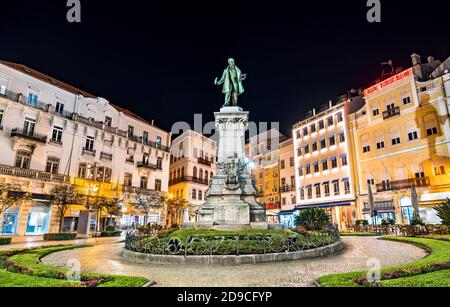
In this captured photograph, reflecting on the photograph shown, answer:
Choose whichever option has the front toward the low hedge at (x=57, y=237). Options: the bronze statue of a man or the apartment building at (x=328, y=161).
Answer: the apartment building

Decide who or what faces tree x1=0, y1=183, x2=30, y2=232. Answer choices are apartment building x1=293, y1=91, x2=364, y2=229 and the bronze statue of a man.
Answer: the apartment building

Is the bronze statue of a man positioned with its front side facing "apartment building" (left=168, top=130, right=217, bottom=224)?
no

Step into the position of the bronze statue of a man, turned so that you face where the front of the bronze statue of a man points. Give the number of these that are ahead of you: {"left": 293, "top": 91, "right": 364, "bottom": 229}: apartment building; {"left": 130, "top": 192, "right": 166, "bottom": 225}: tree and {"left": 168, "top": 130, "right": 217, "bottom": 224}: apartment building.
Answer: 0

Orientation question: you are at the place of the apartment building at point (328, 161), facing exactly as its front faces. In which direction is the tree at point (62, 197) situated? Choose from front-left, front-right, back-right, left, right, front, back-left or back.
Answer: front

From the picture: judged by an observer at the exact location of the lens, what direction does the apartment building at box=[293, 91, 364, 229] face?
facing the viewer and to the left of the viewer

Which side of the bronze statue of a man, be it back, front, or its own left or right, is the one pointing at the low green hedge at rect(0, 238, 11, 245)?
right

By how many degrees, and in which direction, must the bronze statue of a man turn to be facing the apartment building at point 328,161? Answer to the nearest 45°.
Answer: approximately 135° to its left

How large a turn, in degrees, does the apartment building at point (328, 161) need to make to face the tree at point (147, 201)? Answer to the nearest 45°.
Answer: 0° — it already faces it

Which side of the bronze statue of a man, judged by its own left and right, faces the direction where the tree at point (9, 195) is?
right

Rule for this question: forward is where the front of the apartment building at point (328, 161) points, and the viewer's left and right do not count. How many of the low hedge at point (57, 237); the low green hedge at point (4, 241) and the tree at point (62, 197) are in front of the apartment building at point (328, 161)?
3

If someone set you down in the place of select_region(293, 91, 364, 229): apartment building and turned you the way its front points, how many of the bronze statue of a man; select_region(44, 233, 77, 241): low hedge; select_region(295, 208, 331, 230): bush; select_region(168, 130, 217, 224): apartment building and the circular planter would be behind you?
0

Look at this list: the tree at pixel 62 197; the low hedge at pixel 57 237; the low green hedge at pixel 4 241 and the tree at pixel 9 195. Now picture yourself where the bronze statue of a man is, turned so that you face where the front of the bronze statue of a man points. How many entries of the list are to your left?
0

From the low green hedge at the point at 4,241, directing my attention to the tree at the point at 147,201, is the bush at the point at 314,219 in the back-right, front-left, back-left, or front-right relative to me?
front-right

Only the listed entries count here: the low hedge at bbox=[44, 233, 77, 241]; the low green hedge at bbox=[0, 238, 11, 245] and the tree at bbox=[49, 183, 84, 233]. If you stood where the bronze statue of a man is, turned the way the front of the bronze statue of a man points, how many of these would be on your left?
0

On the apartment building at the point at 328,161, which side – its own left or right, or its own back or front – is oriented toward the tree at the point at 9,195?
front

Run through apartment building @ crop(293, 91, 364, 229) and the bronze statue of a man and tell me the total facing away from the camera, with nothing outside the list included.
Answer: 0

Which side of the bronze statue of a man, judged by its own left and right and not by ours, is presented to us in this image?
front

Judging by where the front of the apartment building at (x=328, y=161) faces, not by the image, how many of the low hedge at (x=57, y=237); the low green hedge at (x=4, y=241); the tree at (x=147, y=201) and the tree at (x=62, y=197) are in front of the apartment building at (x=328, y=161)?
4

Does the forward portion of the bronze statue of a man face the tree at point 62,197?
no

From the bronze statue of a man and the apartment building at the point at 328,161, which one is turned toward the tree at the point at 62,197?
the apartment building
